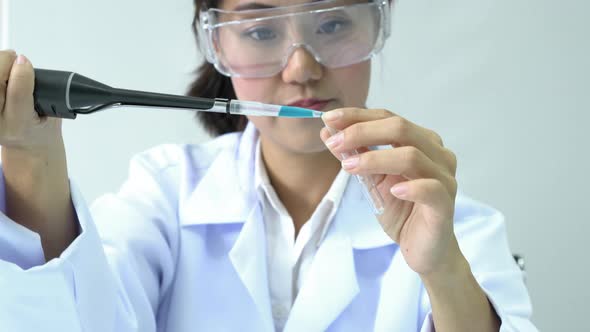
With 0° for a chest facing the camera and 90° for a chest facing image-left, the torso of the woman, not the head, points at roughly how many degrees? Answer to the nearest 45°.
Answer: approximately 0°
